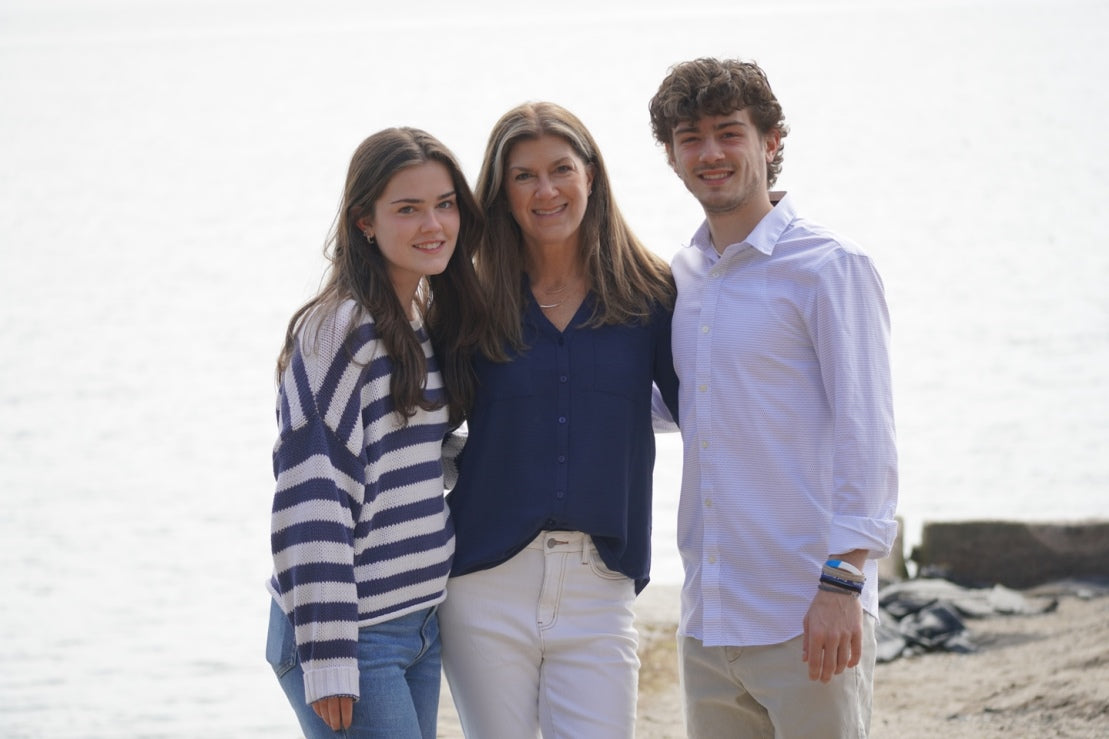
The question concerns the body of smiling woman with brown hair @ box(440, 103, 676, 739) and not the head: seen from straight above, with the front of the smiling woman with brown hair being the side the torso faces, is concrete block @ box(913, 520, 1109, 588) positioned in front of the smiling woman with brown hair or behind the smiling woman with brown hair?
behind

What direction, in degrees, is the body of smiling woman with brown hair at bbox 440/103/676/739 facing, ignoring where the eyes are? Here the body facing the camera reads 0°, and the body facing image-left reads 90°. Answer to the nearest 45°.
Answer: approximately 0°
